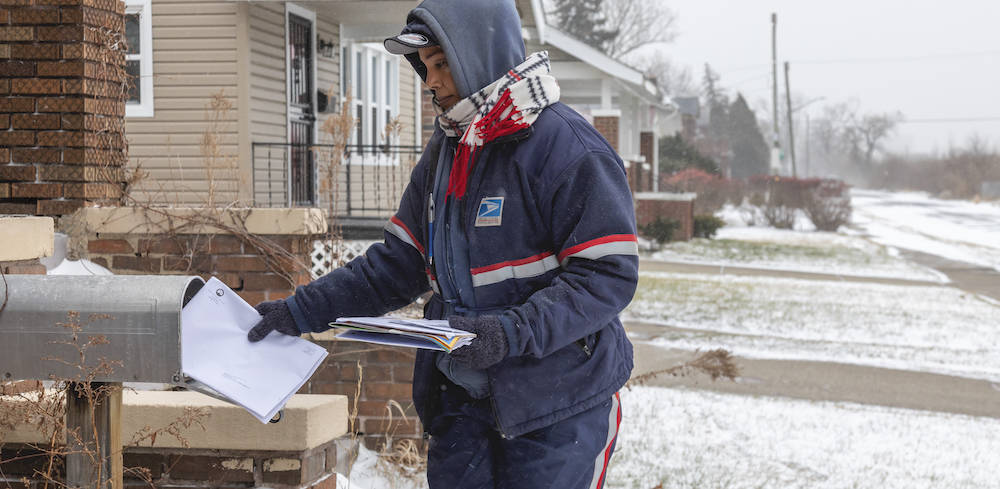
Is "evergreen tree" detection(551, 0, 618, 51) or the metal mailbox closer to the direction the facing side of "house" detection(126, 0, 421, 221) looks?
the metal mailbox

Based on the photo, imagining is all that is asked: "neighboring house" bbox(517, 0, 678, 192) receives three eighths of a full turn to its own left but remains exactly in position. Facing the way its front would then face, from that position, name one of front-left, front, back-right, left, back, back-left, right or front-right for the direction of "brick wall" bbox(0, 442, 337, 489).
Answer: back

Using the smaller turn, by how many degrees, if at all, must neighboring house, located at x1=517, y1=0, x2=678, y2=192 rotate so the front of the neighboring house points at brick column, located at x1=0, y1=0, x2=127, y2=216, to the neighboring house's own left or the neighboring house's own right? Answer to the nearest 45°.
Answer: approximately 45° to the neighboring house's own right

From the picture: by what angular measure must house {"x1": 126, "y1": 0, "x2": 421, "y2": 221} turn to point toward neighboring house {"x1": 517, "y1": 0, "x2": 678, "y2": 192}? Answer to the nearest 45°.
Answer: approximately 90° to its left

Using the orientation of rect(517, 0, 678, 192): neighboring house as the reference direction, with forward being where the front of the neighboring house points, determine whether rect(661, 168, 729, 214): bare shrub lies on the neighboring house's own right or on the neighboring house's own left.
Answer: on the neighboring house's own left

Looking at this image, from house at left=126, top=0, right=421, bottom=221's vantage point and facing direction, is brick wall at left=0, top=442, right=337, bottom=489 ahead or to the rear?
ahead

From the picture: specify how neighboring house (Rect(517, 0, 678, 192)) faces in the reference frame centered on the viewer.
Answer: facing the viewer and to the right of the viewer

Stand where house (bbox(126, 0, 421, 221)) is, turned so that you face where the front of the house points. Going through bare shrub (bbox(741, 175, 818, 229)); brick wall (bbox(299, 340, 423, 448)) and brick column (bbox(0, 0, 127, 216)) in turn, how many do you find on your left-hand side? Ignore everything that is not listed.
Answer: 1

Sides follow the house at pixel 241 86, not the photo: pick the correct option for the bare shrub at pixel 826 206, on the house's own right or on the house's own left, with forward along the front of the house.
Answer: on the house's own left

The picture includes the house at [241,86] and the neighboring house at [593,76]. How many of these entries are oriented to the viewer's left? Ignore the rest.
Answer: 0

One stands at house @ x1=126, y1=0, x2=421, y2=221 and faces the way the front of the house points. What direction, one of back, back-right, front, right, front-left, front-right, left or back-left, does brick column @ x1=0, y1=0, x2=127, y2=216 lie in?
front-right
